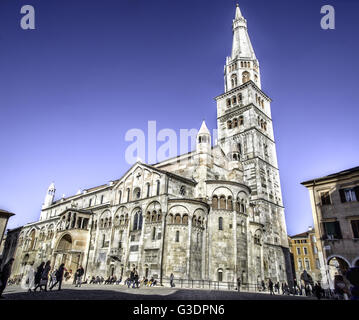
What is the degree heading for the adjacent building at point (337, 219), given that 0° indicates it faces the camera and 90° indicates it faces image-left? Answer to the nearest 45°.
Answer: approximately 45°

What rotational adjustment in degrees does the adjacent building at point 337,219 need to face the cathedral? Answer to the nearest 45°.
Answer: approximately 45° to its right

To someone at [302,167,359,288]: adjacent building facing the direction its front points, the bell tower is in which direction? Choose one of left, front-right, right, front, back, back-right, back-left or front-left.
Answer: right

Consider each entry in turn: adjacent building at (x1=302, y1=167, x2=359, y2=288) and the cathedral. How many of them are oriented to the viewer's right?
0

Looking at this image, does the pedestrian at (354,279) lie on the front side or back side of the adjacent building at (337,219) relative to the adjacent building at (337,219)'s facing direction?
on the front side

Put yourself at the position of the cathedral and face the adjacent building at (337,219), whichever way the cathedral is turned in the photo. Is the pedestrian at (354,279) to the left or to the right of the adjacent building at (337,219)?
right
